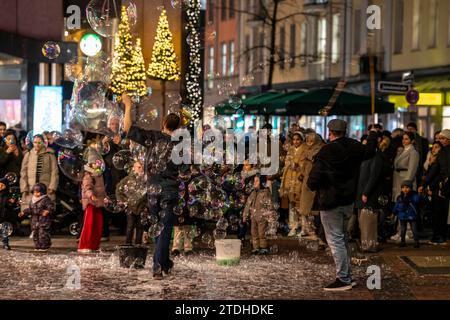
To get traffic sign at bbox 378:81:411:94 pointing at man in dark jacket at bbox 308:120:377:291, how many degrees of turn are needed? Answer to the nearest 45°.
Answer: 0° — it already faces them

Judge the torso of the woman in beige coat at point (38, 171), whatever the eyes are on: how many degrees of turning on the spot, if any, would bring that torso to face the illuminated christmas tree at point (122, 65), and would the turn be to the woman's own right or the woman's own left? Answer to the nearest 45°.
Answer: approximately 180°

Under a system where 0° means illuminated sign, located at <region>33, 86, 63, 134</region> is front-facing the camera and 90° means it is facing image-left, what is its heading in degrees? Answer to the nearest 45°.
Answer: approximately 0°
